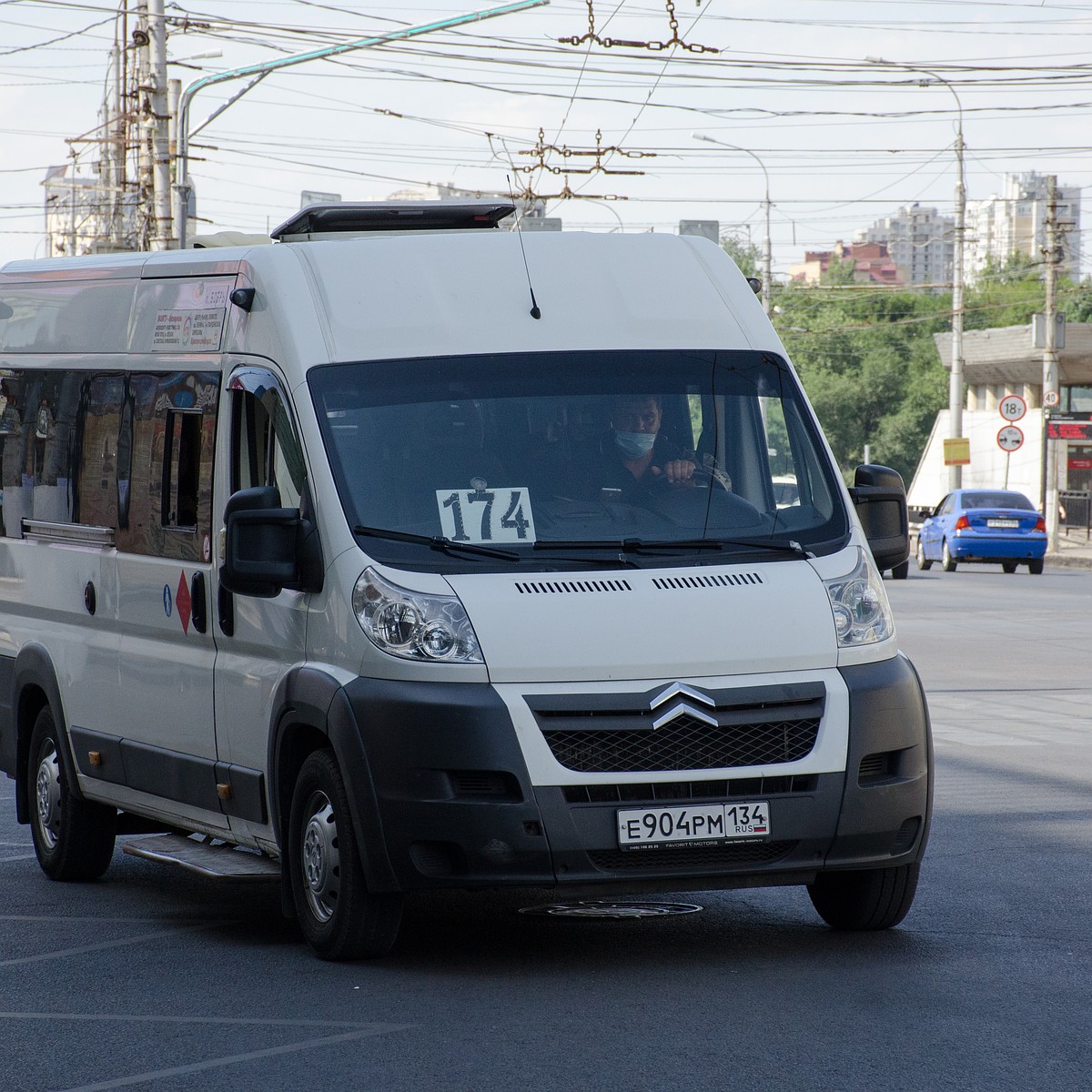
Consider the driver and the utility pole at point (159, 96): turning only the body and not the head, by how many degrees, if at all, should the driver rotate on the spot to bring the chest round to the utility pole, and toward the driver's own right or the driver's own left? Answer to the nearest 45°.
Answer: approximately 180°

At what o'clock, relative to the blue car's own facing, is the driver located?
The driver is roughly at 6 o'clock from the blue car.

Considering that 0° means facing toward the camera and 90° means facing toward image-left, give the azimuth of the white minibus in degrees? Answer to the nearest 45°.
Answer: approximately 315°

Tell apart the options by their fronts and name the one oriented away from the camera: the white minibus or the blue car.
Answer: the blue car

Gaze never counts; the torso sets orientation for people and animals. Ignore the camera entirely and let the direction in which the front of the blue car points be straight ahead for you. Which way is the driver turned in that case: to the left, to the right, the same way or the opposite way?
the opposite way

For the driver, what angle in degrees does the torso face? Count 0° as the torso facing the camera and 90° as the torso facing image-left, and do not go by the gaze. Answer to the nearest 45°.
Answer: approximately 0°

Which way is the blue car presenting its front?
away from the camera

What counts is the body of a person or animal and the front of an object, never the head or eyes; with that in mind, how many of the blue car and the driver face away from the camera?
1

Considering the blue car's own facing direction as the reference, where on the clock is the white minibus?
The white minibus is roughly at 6 o'clock from the blue car.
